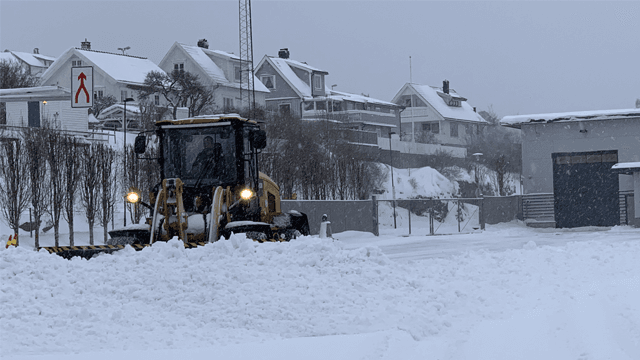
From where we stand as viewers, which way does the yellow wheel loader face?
facing the viewer and to the left of the viewer

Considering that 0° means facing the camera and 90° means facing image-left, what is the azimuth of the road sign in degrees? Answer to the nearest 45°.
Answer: approximately 0°

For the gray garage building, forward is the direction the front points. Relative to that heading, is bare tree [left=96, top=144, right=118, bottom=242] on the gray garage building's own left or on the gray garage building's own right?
on the gray garage building's own right

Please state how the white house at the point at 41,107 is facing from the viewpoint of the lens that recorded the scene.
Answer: facing the viewer

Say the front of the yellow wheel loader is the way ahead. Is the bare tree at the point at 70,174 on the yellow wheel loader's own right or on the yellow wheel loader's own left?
on the yellow wheel loader's own right

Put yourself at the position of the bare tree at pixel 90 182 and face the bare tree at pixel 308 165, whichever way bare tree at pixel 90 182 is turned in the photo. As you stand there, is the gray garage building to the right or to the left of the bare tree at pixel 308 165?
right

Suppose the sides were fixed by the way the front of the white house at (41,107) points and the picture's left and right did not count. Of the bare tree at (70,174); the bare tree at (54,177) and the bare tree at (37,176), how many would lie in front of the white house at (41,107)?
3

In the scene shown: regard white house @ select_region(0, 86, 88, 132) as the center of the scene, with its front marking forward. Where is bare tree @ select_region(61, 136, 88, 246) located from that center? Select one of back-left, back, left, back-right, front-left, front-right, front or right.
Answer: front

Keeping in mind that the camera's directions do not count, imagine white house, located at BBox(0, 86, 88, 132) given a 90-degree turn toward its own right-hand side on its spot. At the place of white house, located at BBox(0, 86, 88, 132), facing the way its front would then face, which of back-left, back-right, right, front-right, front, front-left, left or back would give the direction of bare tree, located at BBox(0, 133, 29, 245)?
left

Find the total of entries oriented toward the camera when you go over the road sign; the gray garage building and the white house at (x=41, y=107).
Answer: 3

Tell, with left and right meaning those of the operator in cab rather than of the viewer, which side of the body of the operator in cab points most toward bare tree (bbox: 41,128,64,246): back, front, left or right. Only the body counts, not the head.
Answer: right

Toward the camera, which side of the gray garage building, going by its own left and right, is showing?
front
